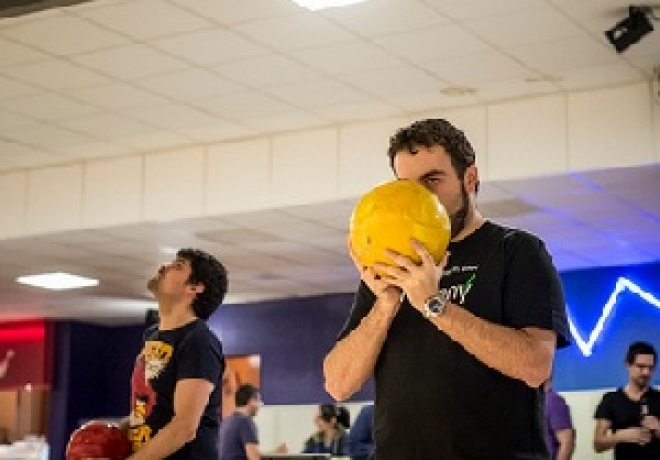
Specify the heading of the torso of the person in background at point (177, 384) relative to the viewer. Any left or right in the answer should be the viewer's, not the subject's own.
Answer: facing the viewer and to the left of the viewer

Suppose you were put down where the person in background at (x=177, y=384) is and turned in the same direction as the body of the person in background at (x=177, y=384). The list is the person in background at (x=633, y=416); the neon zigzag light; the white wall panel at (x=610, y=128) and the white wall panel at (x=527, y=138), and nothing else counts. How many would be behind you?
4

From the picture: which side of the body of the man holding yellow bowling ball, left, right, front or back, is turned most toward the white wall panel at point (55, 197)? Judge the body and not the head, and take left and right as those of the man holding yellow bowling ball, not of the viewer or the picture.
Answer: right

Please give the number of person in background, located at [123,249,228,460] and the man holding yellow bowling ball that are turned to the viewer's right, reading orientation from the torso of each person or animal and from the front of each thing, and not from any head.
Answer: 0

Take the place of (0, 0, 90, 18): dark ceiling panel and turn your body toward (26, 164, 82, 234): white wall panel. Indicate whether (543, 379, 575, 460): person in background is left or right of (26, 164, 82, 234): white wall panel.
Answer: right

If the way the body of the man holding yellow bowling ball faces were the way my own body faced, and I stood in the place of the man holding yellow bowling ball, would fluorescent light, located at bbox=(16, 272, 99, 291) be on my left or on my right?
on my right

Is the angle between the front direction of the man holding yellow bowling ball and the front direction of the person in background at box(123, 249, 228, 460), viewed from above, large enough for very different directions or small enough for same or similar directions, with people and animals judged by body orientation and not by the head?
same or similar directions

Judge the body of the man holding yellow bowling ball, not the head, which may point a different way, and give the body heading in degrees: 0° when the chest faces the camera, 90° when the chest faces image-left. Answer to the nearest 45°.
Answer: approximately 45°

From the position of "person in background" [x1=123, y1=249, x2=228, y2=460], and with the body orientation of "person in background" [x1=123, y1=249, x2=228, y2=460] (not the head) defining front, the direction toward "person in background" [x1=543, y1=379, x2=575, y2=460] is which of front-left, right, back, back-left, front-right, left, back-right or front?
back

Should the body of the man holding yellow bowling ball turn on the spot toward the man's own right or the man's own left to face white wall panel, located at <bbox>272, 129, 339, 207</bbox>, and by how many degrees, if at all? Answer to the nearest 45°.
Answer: approximately 135° to the man's own right
